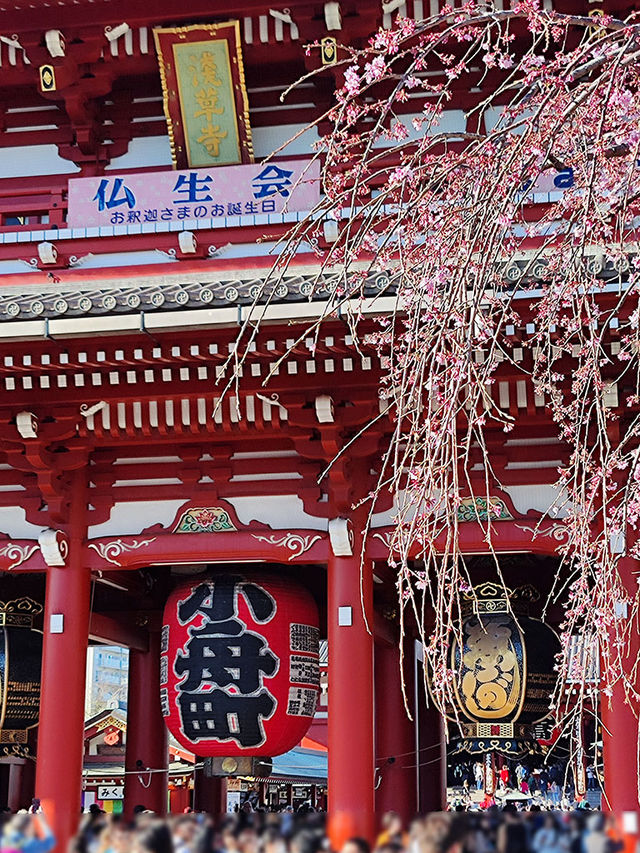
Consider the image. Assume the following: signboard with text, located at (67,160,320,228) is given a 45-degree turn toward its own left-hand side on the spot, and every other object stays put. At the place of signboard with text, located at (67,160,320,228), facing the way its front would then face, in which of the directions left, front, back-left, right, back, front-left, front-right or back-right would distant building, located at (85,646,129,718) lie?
back-left

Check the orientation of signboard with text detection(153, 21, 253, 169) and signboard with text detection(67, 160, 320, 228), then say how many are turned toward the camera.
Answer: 2

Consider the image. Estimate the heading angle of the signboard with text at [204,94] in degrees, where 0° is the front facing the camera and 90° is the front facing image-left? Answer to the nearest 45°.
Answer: approximately 0°

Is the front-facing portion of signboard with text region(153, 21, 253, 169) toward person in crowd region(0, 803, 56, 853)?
yes

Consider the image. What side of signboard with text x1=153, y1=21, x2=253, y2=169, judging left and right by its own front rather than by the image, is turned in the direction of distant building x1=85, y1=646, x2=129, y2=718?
back

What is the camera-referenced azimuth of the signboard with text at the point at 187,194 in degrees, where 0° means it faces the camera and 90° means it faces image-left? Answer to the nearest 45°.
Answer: approximately 0°
